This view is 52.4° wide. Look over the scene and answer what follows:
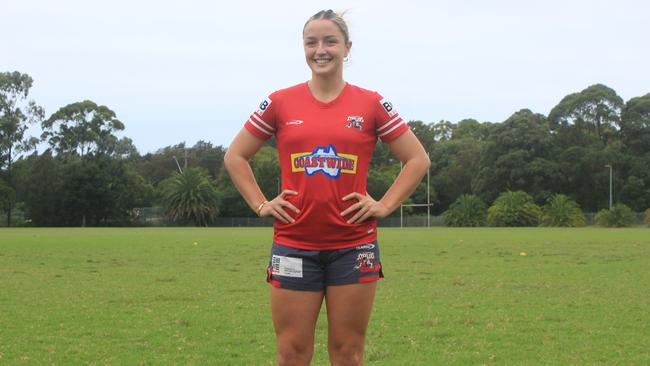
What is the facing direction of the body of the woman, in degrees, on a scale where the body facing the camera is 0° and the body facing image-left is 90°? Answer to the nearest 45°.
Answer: approximately 0°
